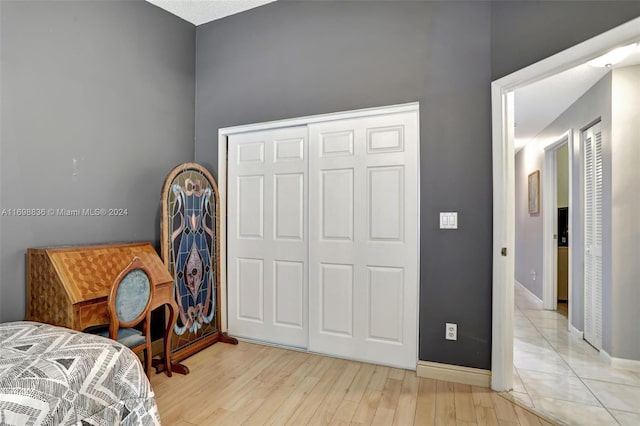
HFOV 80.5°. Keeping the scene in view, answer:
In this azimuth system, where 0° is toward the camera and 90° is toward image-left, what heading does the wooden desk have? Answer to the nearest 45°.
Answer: approximately 315°

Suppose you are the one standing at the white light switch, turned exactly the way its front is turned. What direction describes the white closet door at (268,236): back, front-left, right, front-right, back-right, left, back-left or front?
right

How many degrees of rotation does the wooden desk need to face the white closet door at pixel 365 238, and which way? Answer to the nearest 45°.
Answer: approximately 45° to its left

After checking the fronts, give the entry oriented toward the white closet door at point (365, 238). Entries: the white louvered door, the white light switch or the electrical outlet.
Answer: the white louvered door

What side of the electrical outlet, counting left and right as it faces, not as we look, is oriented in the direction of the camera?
front

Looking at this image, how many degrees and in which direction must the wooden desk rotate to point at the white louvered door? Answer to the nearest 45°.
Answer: approximately 45° to its left

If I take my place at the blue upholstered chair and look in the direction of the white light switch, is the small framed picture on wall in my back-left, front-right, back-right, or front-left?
front-left

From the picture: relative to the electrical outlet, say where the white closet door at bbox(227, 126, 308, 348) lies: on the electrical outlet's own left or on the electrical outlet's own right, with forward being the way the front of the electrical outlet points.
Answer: on the electrical outlet's own right

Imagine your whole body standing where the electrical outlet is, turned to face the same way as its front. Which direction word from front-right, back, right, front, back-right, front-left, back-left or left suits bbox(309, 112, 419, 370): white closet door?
right

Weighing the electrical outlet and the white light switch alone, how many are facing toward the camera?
2

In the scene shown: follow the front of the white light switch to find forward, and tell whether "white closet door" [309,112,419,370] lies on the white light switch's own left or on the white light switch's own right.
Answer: on the white light switch's own right

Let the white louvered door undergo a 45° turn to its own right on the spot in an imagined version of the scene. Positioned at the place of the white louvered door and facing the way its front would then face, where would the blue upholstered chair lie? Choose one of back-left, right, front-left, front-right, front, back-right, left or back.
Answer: front-left
